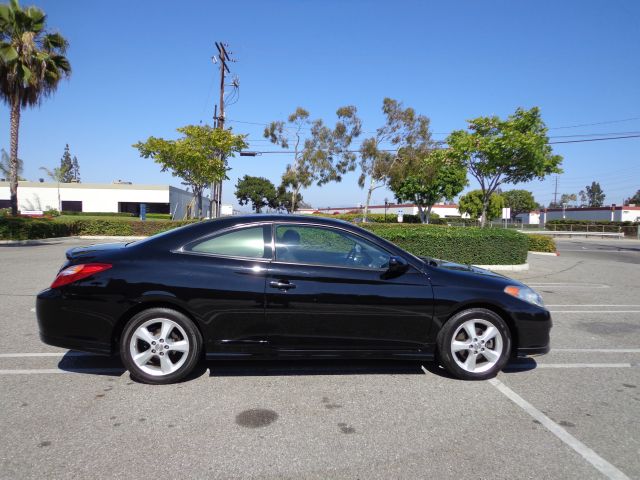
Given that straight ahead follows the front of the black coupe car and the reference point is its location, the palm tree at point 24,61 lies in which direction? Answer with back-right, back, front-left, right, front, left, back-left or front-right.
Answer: back-left

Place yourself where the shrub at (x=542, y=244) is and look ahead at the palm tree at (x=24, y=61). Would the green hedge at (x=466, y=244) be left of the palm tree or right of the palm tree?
left

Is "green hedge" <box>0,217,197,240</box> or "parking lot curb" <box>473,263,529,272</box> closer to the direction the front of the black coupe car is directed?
the parking lot curb

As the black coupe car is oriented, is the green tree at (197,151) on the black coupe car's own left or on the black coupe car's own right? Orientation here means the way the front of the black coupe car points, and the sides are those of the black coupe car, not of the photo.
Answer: on the black coupe car's own left

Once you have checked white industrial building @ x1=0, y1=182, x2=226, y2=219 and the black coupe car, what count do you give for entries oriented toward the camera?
1

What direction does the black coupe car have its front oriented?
to the viewer's right

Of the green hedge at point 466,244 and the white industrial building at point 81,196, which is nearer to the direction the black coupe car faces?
the green hedge

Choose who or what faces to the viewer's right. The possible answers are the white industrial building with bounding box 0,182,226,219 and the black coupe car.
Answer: the black coupe car

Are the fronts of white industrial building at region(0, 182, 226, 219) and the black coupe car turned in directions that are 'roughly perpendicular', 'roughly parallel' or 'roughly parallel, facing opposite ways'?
roughly perpendicular

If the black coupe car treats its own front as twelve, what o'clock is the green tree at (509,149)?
The green tree is roughly at 10 o'clock from the black coupe car.

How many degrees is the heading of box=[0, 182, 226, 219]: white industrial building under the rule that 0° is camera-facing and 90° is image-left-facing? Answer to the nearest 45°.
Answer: approximately 0°

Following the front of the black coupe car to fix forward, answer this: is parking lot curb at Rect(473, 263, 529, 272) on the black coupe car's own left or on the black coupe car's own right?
on the black coupe car's own left

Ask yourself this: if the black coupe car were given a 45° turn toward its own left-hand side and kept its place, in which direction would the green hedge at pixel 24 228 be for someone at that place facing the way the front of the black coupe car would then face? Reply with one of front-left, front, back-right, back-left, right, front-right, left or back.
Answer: left

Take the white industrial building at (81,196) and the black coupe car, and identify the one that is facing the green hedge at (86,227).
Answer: the white industrial building
